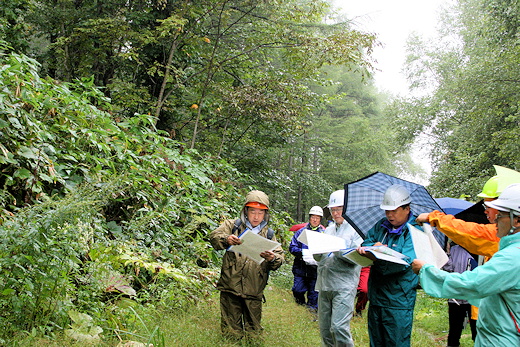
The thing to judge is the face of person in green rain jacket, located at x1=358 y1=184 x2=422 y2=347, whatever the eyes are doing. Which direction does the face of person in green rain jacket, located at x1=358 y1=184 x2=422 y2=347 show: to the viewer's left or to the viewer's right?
to the viewer's left

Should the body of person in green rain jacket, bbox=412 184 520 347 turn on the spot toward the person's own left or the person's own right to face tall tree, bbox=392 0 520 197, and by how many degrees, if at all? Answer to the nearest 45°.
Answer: approximately 90° to the person's own right

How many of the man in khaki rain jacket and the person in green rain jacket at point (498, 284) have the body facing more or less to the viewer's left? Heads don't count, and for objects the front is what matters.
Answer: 1

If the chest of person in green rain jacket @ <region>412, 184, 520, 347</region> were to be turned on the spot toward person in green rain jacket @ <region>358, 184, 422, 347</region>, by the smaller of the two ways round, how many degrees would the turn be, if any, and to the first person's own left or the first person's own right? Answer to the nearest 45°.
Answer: approximately 45° to the first person's own right

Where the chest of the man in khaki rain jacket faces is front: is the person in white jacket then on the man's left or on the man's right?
on the man's left

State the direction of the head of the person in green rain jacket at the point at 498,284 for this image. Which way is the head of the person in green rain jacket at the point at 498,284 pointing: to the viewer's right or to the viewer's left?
to the viewer's left

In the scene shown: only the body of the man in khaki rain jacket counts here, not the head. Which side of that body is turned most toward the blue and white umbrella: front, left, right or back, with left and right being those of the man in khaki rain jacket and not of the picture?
left

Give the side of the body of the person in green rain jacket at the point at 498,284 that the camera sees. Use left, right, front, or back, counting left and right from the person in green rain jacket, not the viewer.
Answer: left
